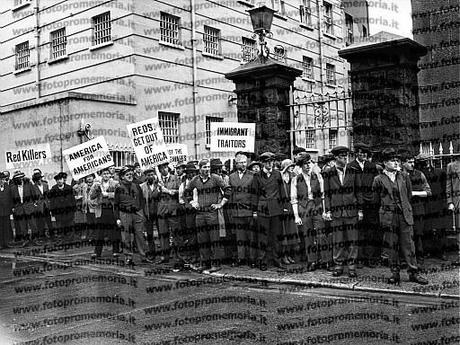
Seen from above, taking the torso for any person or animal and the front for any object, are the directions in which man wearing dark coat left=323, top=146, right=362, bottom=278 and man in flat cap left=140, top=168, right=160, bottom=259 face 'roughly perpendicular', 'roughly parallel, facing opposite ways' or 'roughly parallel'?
roughly parallel

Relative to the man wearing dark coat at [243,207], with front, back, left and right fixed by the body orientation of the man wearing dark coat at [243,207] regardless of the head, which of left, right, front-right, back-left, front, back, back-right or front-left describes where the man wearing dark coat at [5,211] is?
back-right

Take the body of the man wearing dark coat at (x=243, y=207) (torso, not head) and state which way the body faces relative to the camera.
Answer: toward the camera

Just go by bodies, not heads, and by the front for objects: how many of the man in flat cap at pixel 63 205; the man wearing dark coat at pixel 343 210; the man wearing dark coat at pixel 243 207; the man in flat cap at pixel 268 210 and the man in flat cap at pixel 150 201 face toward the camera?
5

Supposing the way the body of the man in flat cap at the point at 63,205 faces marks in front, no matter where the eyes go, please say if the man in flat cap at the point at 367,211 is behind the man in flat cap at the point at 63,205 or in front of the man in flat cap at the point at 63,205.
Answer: in front

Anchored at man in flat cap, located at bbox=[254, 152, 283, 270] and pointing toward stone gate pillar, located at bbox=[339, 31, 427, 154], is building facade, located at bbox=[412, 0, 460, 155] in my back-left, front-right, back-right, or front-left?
front-left

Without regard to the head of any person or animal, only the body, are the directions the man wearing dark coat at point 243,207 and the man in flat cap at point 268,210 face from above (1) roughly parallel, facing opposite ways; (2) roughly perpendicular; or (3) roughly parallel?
roughly parallel

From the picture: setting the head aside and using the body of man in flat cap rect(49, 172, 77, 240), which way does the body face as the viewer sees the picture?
toward the camera

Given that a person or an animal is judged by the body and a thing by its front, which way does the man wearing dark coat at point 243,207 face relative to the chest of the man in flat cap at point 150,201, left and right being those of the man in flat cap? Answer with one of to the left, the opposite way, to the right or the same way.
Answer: the same way

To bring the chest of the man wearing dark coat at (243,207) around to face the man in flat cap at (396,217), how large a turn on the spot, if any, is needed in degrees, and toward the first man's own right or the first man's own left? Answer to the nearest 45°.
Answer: approximately 45° to the first man's own left

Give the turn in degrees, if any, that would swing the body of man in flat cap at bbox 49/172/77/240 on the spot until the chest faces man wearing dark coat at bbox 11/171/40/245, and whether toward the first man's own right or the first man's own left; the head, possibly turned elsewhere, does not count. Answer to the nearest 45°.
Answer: approximately 90° to the first man's own right

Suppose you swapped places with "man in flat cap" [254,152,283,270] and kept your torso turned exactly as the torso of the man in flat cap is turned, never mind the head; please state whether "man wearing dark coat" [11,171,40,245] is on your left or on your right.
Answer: on your right

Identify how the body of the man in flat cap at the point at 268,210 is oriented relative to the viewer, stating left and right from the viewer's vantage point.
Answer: facing the viewer

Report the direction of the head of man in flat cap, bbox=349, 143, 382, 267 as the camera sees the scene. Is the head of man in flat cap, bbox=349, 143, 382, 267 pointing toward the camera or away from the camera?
toward the camera

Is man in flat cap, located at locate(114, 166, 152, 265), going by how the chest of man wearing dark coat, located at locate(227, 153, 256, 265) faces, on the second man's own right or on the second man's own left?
on the second man's own right

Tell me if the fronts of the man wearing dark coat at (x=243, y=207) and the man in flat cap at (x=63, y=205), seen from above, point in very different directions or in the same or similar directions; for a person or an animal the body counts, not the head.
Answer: same or similar directions
